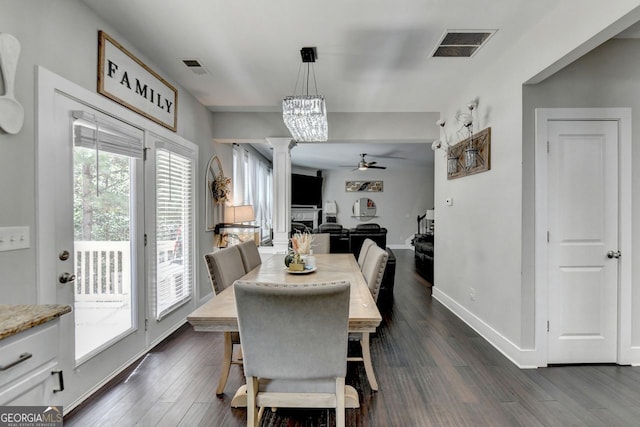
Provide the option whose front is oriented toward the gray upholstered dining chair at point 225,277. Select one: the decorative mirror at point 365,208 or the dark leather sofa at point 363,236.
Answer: the decorative mirror

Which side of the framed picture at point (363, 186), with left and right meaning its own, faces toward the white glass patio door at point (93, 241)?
front

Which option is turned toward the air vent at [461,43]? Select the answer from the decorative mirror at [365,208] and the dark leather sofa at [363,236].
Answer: the decorative mirror

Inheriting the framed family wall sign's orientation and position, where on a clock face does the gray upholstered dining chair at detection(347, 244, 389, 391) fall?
The gray upholstered dining chair is roughly at 12 o'clock from the framed family wall sign.

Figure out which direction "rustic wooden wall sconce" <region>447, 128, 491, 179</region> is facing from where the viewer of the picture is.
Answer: facing the viewer and to the left of the viewer

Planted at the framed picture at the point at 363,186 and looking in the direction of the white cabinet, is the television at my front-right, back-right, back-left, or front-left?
front-right

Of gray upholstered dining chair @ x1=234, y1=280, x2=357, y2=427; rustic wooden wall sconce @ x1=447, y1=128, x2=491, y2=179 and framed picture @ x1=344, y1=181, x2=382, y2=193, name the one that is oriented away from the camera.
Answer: the gray upholstered dining chair

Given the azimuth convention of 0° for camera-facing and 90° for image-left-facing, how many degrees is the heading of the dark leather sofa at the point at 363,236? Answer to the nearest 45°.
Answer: approximately 180°

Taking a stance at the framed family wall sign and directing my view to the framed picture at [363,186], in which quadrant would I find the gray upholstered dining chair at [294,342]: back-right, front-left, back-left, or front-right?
back-right

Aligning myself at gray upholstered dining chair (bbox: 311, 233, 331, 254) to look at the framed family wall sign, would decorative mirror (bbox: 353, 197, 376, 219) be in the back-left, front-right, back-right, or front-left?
back-right

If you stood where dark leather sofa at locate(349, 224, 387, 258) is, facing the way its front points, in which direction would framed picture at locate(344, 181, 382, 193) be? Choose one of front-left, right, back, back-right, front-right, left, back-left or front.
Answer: front

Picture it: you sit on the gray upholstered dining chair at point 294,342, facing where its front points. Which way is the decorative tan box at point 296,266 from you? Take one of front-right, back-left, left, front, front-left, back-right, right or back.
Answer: front

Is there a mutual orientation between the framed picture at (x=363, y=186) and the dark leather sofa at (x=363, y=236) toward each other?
yes

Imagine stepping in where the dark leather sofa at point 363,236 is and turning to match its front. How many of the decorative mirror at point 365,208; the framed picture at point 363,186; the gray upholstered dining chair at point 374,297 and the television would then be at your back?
1

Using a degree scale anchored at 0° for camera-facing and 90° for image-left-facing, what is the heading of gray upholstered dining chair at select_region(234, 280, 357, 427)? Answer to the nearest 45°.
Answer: approximately 180°

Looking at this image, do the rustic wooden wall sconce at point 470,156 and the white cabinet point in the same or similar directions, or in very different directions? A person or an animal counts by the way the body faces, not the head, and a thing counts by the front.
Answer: very different directions

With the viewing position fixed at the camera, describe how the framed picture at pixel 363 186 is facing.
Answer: facing the viewer

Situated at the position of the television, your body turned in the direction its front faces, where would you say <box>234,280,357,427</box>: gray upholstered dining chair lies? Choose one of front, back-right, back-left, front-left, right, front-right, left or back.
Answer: front-right

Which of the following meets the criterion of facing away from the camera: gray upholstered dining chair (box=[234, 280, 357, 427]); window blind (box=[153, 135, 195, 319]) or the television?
the gray upholstered dining chair
